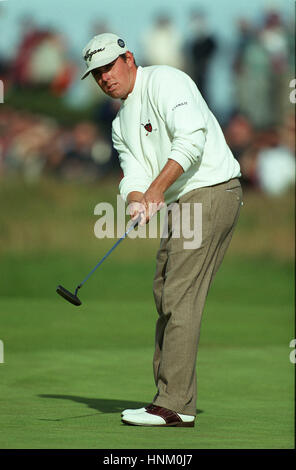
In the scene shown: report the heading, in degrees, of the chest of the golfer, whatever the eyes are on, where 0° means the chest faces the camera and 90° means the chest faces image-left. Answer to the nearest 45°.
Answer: approximately 90°

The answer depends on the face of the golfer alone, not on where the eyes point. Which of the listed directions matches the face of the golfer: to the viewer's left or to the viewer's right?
to the viewer's left
